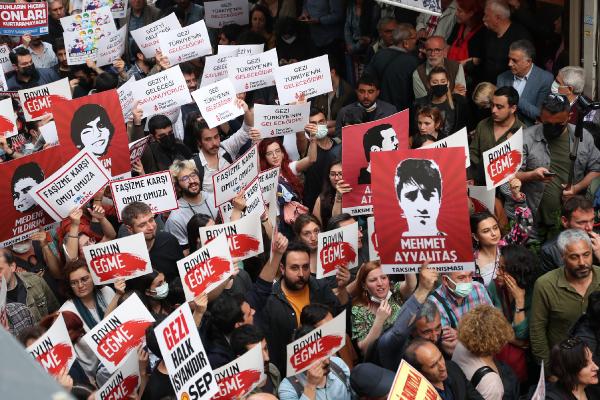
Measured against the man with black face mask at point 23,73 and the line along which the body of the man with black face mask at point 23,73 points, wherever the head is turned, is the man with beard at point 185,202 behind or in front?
in front

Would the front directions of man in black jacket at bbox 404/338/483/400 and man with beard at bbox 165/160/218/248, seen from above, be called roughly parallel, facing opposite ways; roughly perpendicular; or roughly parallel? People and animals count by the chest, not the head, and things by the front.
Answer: roughly parallel

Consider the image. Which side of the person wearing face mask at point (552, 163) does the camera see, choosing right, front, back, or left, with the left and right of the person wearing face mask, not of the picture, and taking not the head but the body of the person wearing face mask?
front

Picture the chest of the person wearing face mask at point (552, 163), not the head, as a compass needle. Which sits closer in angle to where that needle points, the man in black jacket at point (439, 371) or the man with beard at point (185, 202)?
the man in black jacket

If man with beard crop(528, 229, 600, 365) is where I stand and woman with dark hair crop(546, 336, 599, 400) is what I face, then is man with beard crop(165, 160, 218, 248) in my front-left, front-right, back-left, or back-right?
back-right

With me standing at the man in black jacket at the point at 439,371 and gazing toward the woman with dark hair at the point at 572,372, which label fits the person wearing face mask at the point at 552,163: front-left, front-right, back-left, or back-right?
front-left

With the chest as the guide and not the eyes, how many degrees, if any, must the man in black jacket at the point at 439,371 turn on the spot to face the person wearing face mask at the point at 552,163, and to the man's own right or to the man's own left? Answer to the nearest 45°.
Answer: approximately 135° to the man's own left

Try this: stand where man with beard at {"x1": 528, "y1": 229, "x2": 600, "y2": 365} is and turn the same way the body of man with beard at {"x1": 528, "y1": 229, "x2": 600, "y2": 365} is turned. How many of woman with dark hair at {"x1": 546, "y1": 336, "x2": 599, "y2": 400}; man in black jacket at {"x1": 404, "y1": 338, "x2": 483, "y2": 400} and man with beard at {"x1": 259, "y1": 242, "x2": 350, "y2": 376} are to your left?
0

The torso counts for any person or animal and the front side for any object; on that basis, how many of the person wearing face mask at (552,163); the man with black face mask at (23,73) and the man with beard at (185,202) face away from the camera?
0

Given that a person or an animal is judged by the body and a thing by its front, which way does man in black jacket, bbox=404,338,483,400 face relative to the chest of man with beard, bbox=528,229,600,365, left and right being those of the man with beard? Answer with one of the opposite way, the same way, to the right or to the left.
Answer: the same way

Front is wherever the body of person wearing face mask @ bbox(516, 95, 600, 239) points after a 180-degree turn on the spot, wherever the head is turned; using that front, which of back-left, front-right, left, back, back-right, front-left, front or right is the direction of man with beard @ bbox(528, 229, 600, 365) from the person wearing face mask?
back

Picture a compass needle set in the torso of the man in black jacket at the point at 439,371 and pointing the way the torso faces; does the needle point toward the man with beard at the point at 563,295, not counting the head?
no

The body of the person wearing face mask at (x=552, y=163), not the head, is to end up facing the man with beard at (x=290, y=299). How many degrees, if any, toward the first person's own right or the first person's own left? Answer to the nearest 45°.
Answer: approximately 45° to the first person's own right

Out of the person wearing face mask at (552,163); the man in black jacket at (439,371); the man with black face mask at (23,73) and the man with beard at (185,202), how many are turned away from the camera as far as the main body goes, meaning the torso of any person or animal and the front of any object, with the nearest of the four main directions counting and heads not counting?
0

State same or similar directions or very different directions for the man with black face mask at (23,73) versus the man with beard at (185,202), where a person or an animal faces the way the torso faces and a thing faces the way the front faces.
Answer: same or similar directions

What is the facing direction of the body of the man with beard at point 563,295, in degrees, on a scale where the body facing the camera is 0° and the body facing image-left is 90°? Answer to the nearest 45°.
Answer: approximately 315°

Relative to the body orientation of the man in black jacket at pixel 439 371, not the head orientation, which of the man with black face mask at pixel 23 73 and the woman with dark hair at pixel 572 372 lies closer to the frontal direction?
the woman with dark hair

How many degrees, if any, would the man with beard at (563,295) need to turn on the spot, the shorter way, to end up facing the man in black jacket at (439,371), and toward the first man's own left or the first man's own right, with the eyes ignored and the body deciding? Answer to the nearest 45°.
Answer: approximately 90° to the first man's own right

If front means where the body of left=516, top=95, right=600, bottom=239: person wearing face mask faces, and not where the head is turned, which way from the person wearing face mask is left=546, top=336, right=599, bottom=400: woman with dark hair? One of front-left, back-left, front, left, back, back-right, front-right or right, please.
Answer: front
